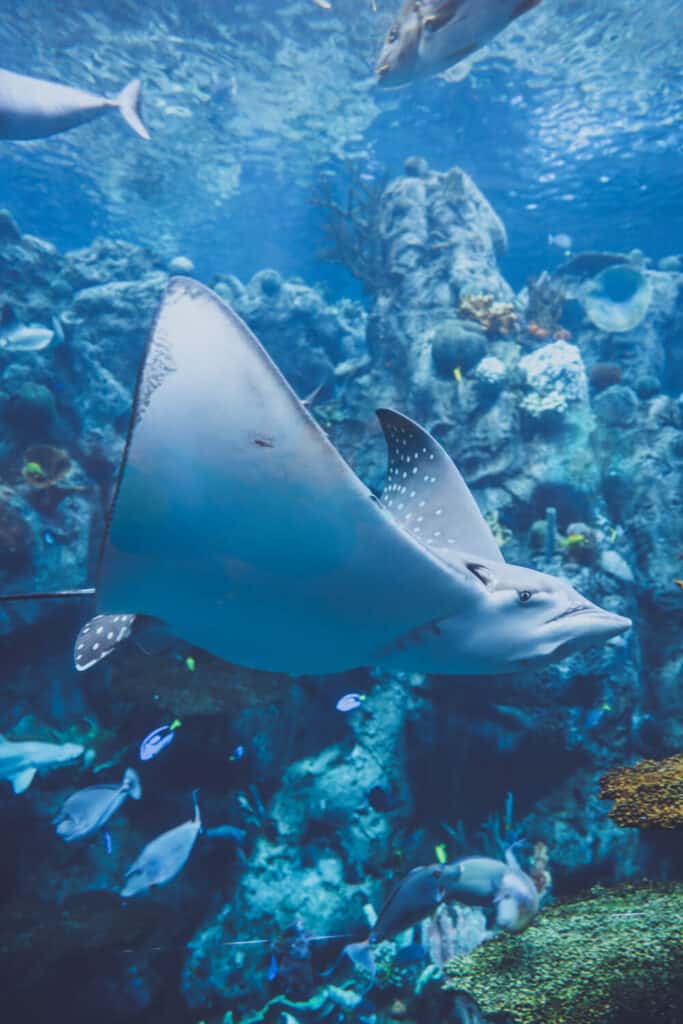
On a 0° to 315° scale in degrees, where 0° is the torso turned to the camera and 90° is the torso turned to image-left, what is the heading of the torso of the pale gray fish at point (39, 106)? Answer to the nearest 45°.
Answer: approximately 90°

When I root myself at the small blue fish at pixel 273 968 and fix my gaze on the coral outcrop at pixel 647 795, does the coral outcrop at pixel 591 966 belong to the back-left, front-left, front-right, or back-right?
front-right

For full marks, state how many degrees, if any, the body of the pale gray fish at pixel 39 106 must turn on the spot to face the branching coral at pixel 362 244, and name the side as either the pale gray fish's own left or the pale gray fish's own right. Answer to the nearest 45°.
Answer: approximately 135° to the pale gray fish's own right

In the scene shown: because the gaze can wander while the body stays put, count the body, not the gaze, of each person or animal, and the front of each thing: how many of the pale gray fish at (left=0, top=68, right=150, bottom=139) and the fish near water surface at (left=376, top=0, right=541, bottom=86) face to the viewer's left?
2

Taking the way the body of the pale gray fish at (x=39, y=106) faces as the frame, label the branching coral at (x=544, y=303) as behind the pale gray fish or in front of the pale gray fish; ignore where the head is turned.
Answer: behind

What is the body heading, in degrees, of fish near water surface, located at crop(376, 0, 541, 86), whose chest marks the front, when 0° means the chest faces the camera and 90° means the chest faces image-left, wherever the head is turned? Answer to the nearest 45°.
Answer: approximately 90°
